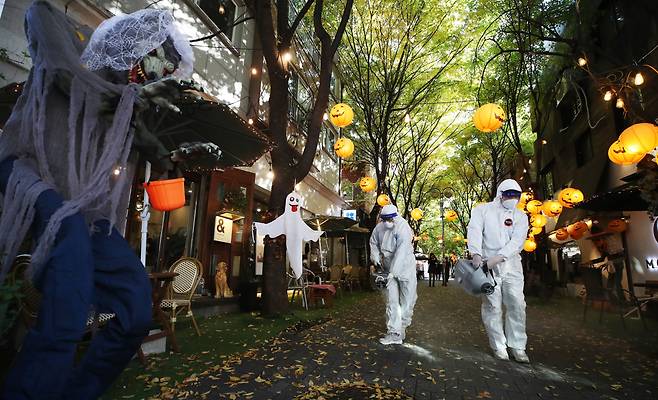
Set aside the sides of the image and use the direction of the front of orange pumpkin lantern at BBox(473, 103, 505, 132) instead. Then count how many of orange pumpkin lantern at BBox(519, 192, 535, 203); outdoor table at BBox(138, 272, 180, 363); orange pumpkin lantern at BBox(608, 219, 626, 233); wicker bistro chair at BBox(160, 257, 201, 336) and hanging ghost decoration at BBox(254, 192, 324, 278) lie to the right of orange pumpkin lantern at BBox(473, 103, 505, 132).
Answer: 3

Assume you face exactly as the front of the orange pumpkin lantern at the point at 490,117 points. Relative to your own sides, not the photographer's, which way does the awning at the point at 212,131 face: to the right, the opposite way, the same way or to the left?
to the left

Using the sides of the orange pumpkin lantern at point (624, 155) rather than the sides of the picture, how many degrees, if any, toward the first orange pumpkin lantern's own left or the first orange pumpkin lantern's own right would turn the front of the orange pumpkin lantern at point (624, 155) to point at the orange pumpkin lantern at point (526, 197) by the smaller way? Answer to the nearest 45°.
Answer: approximately 90° to the first orange pumpkin lantern's own right

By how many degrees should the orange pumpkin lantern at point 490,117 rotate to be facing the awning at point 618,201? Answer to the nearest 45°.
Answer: approximately 90° to its left

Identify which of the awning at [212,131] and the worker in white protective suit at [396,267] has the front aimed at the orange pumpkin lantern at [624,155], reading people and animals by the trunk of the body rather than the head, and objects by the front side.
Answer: the awning

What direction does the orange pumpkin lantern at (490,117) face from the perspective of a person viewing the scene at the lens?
facing the viewer and to the right of the viewer

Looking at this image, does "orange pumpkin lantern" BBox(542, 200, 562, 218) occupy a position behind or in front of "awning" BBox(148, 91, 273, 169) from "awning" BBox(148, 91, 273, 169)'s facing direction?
in front

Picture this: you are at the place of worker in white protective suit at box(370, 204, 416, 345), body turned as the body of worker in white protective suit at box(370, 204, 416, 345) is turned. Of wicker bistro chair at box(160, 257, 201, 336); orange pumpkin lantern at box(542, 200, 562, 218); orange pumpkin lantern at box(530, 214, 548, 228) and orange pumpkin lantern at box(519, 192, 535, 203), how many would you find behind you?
3

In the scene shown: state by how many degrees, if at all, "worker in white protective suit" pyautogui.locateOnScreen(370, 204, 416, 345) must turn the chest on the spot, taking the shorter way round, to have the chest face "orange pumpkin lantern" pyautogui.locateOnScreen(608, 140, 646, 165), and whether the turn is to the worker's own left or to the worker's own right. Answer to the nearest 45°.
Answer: approximately 135° to the worker's own left

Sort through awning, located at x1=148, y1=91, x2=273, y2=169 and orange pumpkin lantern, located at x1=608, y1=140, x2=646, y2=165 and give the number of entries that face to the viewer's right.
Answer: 1

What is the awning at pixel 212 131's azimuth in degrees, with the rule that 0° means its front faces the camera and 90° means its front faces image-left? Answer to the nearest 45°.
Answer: approximately 270°

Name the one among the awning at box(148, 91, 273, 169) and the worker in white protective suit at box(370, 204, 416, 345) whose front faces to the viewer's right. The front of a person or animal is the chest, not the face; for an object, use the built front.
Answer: the awning

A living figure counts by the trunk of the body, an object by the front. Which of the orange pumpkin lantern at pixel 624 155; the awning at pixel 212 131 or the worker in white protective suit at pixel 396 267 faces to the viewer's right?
the awning

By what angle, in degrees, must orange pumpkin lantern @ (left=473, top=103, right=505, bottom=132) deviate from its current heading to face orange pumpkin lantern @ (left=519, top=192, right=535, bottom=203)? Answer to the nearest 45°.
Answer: approximately 135° to its left

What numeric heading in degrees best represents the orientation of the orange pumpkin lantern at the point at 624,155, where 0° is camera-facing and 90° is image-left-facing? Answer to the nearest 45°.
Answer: approximately 45°
